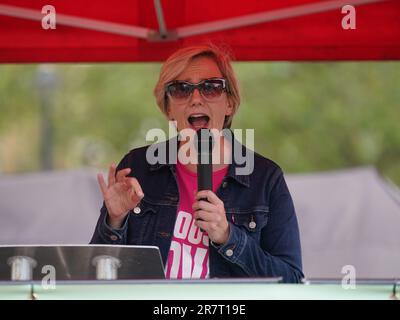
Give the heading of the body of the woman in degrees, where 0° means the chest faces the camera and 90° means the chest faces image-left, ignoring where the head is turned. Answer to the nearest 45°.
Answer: approximately 0°
